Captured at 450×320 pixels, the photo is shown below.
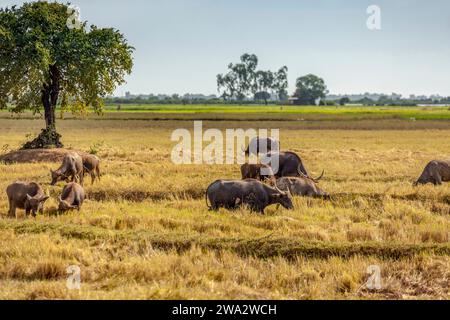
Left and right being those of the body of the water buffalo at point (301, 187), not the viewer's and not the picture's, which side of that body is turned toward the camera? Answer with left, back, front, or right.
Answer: right

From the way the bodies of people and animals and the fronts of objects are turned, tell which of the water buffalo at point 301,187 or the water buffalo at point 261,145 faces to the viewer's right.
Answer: the water buffalo at point 301,187

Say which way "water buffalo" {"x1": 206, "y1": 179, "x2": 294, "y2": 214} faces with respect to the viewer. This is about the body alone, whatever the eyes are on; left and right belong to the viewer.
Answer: facing to the right of the viewer

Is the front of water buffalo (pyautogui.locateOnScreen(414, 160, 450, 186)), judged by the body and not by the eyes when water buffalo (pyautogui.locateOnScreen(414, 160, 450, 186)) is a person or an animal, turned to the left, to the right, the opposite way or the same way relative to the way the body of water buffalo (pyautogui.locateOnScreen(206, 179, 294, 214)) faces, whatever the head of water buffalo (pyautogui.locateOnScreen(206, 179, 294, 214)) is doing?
the opposite way
